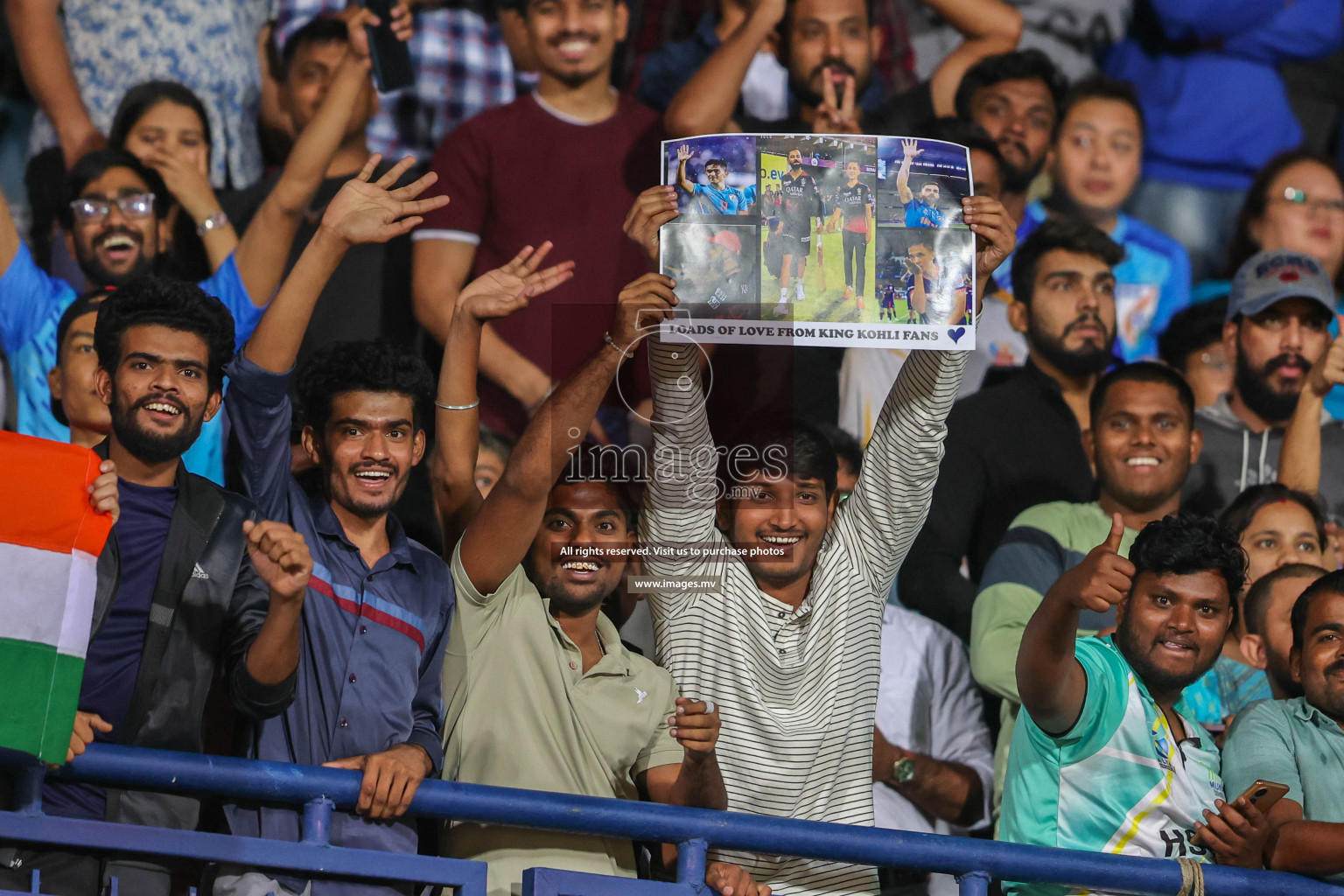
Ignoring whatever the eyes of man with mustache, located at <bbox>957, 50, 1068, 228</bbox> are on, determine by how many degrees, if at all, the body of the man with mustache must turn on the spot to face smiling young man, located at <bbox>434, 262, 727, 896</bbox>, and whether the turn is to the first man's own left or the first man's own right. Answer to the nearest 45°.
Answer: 0° — they already face them

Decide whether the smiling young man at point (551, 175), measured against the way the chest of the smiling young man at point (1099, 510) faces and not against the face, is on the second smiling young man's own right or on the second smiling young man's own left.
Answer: on the second smiling young man's own right

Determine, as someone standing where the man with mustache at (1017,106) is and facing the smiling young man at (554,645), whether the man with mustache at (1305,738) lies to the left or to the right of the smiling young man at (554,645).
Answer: left

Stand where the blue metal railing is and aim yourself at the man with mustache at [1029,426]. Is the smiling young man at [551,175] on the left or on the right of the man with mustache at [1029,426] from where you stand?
left

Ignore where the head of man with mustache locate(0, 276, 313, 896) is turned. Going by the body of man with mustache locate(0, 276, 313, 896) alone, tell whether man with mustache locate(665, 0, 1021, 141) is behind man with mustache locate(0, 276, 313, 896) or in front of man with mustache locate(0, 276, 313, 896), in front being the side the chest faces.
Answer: behind

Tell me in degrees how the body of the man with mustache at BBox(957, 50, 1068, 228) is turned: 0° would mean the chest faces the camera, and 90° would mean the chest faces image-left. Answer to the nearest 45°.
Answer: approximately 0°
